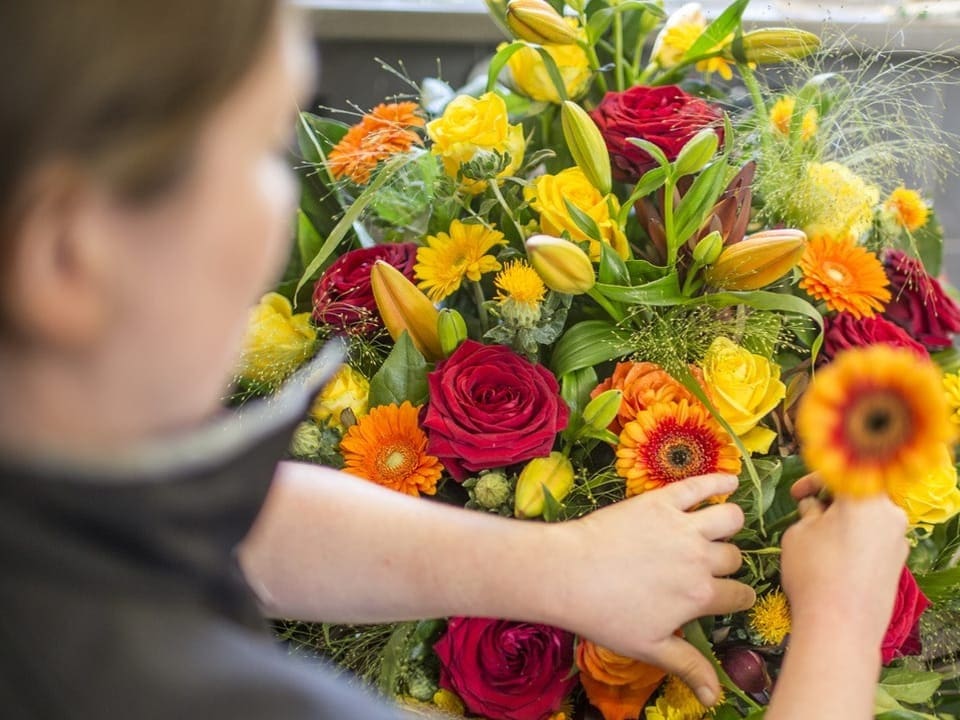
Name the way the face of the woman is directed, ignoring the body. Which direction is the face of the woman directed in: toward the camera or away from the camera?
away from the camera

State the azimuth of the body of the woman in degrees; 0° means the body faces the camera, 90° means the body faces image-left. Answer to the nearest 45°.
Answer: approximately 225°
